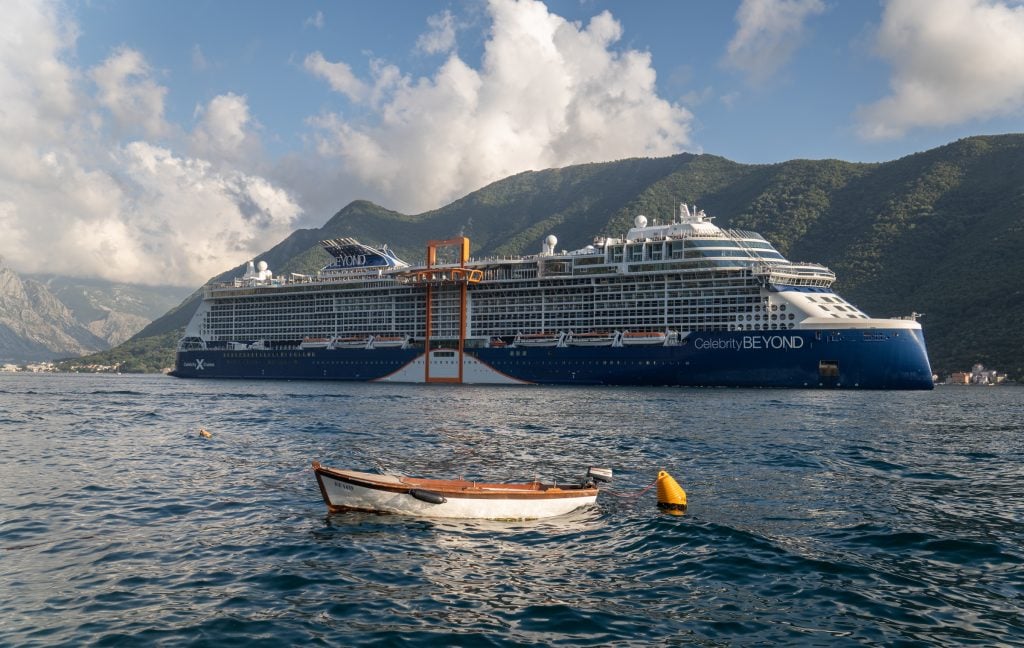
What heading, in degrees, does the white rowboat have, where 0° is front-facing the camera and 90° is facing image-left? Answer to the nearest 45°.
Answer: approximately 90°

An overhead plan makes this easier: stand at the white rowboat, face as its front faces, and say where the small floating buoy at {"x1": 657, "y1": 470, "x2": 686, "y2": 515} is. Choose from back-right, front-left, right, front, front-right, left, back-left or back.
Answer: back
